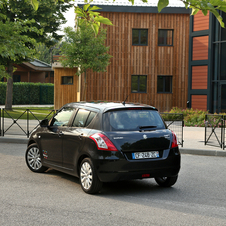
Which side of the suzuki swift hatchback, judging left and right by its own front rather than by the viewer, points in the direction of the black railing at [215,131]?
right

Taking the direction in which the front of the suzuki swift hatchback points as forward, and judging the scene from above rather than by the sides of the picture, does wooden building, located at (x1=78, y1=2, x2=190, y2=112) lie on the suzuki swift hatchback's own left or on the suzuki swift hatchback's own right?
on the suzuki swift hatchback's own right

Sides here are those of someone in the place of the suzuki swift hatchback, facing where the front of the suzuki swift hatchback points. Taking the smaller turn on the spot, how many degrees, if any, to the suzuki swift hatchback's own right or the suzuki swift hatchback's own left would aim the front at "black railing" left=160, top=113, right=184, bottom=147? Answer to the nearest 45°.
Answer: approximately 45° to the suzuki swift hatchback's own right

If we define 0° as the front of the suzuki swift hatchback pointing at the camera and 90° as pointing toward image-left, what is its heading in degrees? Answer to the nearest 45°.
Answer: approximately 135°
